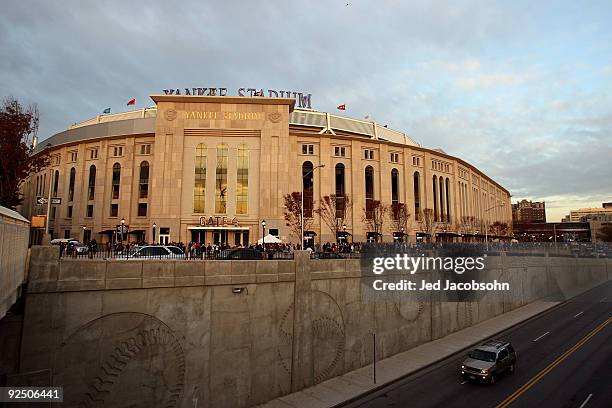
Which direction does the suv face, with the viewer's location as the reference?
facing the viewer and to the left of the viewer

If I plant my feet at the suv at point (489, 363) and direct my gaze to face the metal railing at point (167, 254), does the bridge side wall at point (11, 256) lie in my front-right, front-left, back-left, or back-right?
front-left

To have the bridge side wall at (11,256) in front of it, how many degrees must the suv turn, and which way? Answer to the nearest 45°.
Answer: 0° — it already faces it

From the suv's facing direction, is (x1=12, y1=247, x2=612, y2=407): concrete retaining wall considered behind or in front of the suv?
in front
